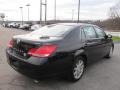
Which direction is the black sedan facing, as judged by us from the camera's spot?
facing away from the viewer and to the right of the viewer
